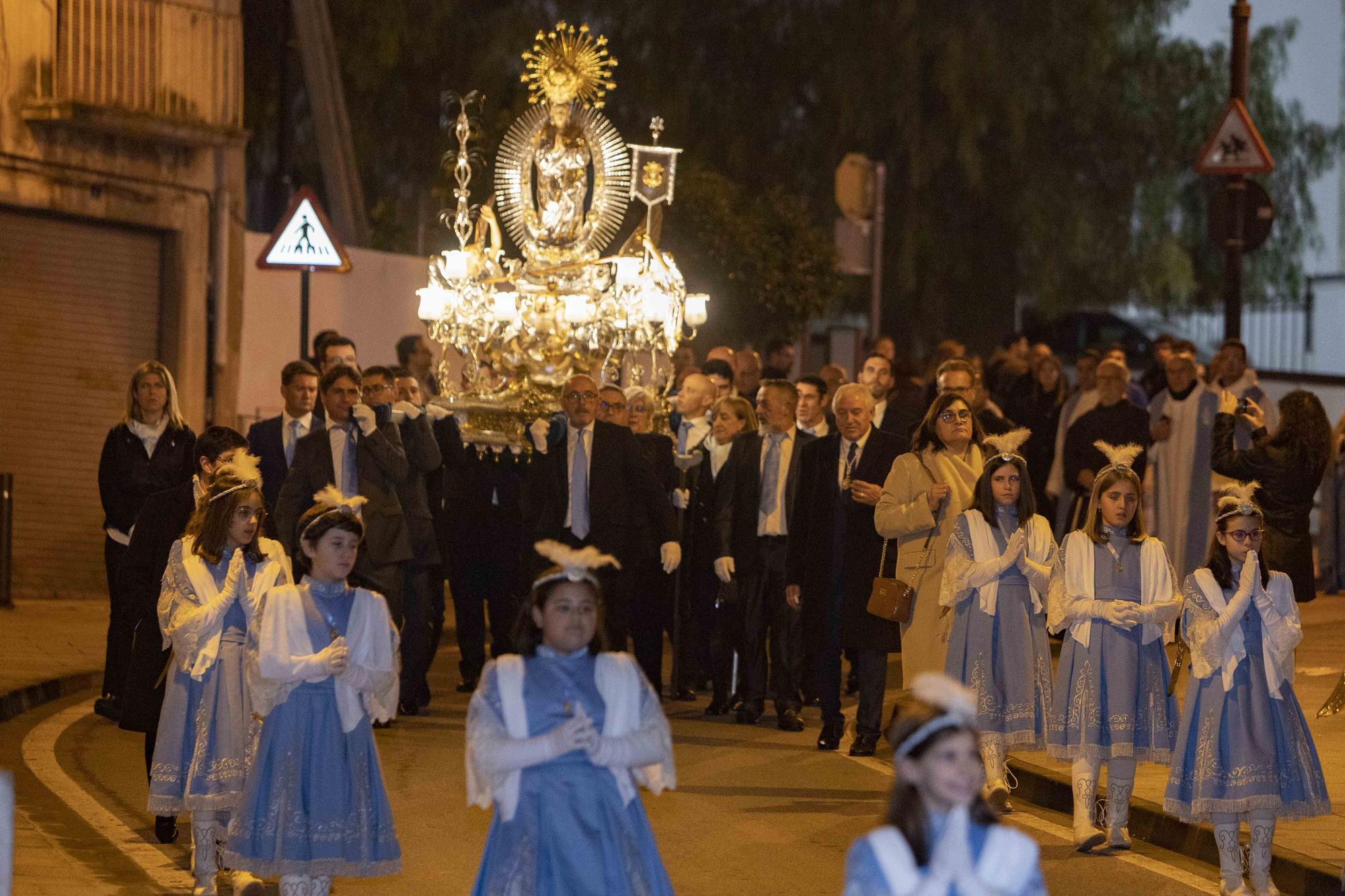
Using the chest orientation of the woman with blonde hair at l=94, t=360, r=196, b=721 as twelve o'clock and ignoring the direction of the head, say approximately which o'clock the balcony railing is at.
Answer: The balcony railing is roughly at 6 o'clock from the woman with blonde hair.

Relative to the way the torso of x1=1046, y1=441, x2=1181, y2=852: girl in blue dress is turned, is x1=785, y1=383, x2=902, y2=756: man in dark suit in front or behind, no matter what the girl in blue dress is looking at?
behind

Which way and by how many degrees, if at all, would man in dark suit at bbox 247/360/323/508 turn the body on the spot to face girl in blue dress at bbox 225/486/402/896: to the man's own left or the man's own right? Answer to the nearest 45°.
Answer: approximately 45° to the man's own right

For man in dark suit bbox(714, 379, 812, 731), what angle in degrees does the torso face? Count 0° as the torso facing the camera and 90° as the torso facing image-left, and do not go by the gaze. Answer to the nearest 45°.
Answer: approximately 0°

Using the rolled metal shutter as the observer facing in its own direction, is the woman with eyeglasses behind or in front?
in front

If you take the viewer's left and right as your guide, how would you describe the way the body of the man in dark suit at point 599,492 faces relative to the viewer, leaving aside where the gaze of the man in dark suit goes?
facing the viewer

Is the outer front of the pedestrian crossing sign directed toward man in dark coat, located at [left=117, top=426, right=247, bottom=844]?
yes

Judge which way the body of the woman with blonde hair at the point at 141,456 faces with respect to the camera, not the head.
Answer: toward the camera

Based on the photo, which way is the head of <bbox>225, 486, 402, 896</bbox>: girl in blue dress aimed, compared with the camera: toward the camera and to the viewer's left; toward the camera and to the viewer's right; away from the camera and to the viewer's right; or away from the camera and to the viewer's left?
toward the camera and to the viewer's right

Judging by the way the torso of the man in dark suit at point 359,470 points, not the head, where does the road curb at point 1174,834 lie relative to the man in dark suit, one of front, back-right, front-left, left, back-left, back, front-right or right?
front-left

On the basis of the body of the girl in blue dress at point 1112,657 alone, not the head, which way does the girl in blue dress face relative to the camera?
toward the camera

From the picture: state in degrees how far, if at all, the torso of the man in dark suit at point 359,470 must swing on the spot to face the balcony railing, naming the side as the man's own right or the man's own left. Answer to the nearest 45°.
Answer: approximately 180°

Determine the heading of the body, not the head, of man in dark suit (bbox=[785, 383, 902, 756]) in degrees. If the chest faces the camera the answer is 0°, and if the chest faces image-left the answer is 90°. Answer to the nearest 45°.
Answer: approximately 0°

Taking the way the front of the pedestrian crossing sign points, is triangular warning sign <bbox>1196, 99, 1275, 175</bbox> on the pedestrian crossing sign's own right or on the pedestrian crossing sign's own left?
on the pedestrian crossing sign's own left

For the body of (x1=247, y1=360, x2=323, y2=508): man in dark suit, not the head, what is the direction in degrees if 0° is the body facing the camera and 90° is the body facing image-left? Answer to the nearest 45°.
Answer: approximately 315°
